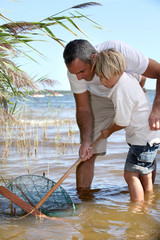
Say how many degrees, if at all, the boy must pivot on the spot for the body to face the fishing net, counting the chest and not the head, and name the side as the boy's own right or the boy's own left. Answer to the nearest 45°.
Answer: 0° — they already face it

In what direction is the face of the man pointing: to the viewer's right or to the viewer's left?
to the viewer's left

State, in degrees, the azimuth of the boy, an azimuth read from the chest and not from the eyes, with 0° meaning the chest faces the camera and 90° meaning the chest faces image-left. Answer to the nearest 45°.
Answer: approximately 90°

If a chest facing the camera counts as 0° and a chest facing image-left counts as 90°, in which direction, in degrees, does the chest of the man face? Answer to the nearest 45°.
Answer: approximately 45°
